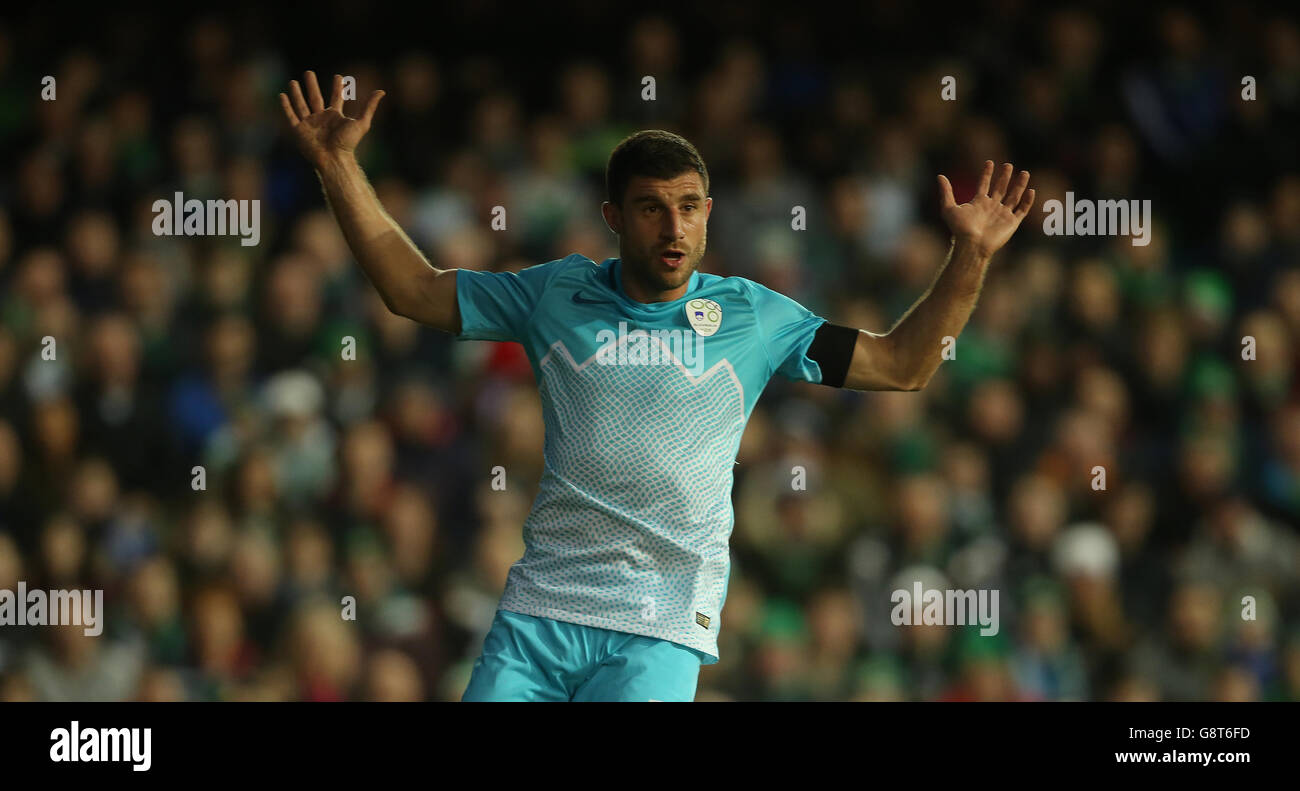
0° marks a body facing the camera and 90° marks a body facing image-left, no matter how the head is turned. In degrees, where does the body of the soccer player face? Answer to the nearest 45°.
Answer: approximately 0°
